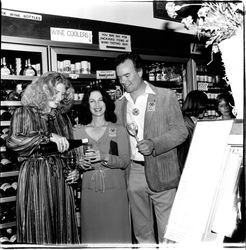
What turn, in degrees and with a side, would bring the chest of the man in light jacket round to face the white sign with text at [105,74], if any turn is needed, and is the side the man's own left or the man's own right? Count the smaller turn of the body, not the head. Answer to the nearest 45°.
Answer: approximately 135° to the man's own right

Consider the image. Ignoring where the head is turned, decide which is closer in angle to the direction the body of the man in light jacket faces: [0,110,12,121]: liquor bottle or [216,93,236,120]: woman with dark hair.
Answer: the liquor bottle

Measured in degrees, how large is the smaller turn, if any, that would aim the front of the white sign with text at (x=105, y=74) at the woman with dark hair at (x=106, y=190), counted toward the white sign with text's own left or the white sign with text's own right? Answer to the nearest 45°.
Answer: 0° — it already faces them

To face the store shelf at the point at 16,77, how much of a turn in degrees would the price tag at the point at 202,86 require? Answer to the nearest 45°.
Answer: approximately 45° to its right

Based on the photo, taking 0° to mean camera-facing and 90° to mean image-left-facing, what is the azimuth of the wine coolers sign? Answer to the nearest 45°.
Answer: approximately 0°

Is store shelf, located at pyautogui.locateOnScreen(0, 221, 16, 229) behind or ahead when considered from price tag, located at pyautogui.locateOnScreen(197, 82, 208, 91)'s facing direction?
ahead

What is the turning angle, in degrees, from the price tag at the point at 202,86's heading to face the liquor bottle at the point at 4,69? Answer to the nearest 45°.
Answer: approximately 45° to its right
